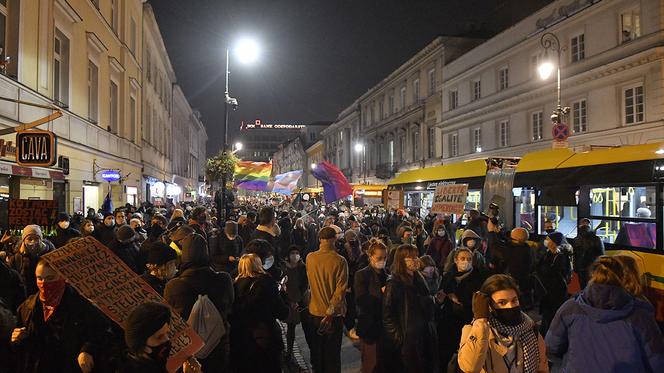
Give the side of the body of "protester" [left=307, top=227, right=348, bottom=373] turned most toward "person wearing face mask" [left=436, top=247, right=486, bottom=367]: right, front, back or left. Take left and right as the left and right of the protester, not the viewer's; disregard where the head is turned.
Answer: right

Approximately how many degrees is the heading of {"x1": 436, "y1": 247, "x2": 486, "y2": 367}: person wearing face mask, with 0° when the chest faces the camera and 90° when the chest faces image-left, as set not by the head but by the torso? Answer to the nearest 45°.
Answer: approximately 0°

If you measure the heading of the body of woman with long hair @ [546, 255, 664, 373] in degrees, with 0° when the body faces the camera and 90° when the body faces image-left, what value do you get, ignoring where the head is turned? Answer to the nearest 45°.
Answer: approximately 180°

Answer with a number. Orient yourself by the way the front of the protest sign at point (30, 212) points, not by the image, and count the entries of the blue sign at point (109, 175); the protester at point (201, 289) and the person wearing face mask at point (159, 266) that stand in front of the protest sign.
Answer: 2

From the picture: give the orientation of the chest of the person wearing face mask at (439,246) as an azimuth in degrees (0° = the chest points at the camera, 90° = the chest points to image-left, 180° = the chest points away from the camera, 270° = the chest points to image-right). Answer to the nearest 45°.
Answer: approximately 0°
